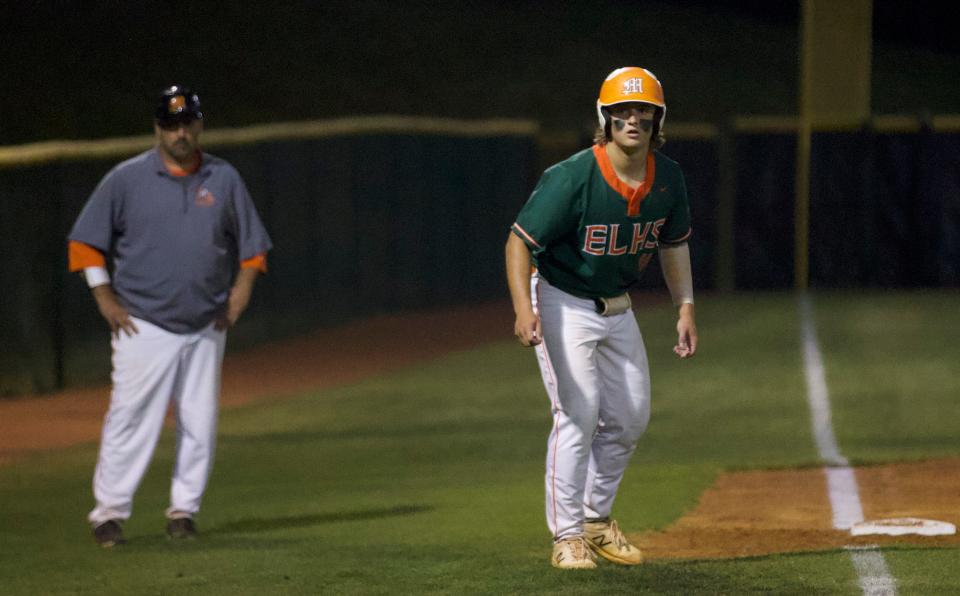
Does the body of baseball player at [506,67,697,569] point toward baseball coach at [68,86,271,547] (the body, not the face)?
no

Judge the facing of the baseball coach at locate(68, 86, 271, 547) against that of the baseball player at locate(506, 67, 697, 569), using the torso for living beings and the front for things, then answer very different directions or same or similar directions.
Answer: same or similar directions

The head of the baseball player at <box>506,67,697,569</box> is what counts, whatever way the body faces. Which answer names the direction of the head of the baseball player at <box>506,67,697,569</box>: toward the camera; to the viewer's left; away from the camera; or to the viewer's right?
toward the camera

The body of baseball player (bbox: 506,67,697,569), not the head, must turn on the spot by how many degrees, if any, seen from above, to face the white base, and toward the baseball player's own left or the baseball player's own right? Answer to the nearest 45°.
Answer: approximately 90° to the baseball player's own left

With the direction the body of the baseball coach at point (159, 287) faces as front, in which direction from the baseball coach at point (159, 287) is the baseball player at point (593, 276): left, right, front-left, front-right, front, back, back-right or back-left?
front-left

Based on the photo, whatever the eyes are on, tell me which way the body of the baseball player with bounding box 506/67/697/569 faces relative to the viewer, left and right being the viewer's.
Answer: facing the viewer and to the right of the viewer

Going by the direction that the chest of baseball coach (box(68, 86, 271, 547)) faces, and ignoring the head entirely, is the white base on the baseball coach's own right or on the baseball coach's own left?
on the baseball coach's own left

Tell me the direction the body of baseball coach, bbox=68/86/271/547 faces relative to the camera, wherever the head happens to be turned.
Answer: toward the camera

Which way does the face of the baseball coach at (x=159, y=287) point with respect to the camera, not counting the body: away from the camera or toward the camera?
toward the camera

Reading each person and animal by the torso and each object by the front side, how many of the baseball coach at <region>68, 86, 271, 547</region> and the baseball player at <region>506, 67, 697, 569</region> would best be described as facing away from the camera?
0

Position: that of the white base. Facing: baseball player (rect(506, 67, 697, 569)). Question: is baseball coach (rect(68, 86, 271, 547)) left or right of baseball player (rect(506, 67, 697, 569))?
right
